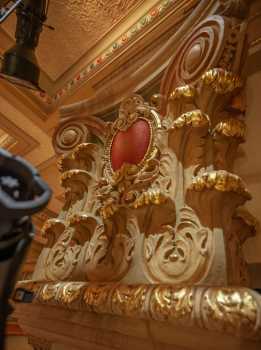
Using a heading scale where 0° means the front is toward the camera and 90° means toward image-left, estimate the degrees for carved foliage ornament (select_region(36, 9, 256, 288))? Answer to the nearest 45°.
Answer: approximately 45°
